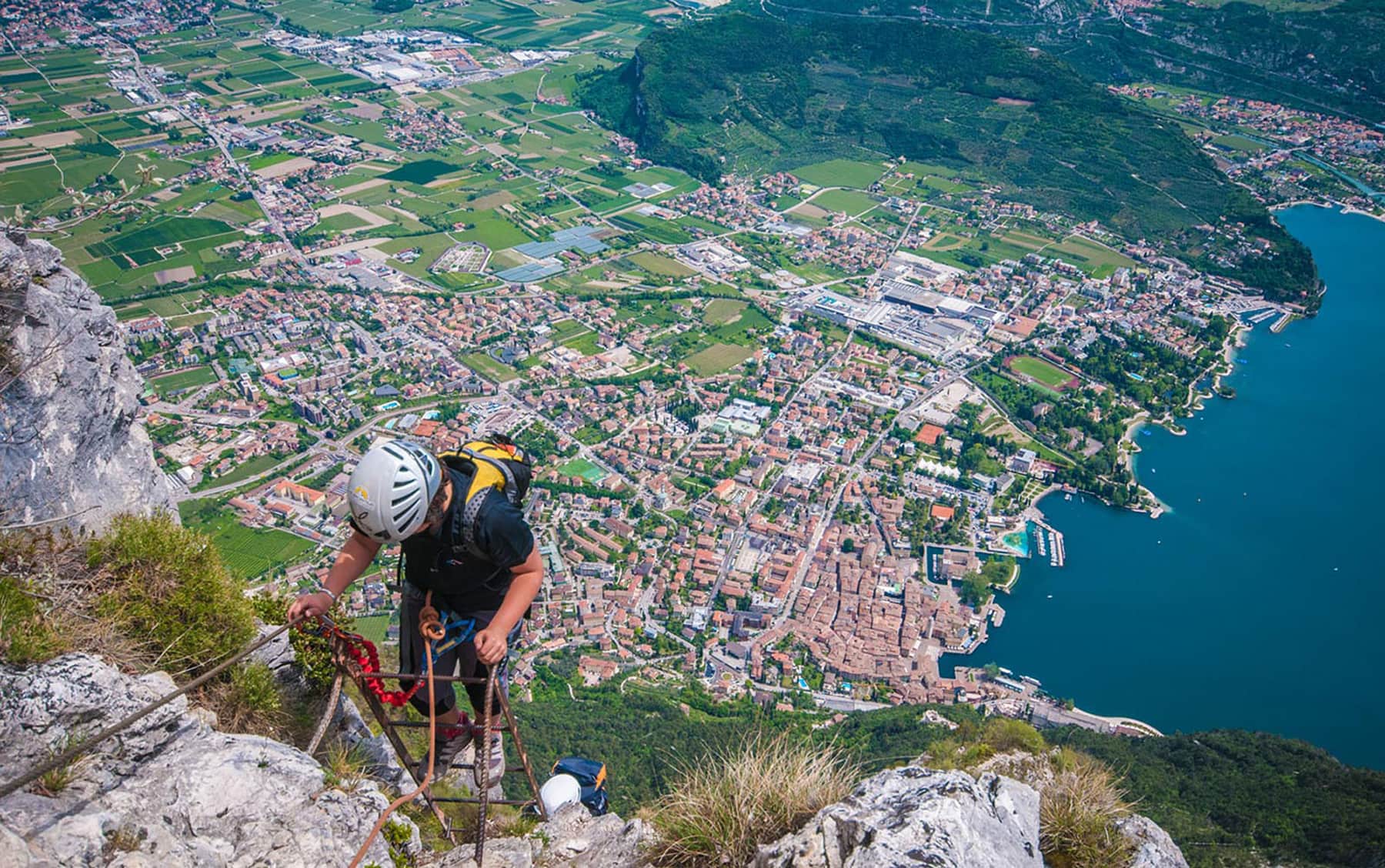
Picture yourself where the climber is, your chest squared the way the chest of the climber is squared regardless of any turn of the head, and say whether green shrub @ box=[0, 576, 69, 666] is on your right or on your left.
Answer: on your right

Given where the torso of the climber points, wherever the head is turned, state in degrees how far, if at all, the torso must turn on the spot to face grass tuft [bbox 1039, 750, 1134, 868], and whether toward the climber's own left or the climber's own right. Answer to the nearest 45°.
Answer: approximately 135° to the climber's own left

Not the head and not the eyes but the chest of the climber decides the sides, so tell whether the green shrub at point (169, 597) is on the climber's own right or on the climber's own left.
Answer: on the climber's own right

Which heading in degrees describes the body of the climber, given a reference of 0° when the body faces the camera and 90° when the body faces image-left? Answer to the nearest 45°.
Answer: approximately 45°
